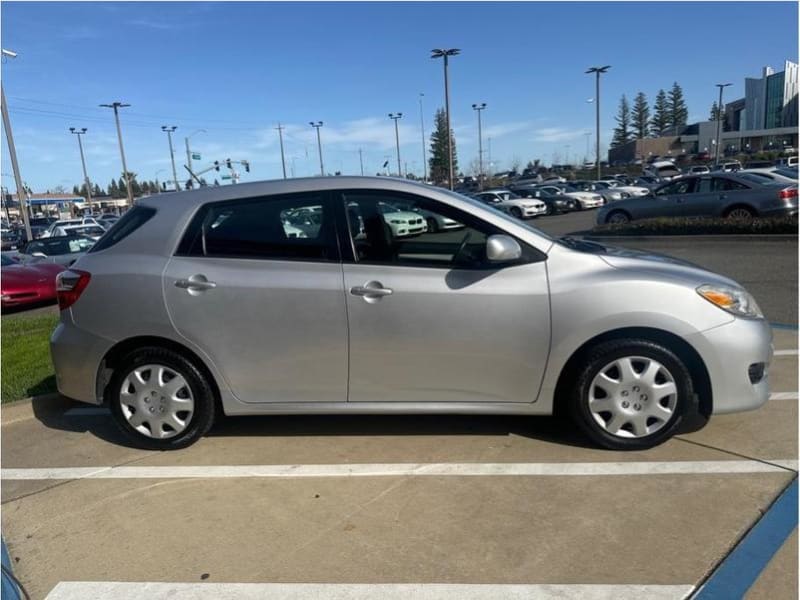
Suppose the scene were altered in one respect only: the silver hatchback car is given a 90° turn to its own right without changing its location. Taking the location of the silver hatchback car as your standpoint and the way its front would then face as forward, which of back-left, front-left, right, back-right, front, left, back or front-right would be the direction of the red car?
back-right

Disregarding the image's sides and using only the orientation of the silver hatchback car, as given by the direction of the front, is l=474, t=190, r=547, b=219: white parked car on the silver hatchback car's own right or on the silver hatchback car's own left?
on the silver hatchback car's own left

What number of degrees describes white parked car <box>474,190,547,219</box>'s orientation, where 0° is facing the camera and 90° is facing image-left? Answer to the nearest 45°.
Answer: approximately 315°

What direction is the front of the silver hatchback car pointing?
to the viewer's right

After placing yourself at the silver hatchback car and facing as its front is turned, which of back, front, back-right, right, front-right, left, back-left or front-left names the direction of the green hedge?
front-left

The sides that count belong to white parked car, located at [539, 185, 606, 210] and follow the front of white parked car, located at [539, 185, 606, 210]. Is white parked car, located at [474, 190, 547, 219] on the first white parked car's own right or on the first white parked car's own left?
on the first white parked car's own right

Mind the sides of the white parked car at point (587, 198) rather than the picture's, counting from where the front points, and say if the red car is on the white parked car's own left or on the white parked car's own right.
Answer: on the white parked car's own right

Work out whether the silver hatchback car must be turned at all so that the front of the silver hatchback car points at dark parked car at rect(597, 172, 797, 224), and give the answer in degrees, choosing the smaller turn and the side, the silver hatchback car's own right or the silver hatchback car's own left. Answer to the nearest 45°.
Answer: approximately 45° to the silver hatchback car's own left

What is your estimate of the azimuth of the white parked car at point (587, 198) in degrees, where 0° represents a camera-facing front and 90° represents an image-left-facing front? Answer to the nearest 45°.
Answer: approximately 315°
